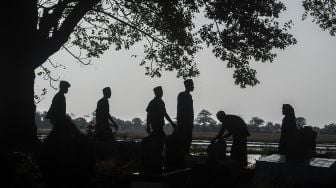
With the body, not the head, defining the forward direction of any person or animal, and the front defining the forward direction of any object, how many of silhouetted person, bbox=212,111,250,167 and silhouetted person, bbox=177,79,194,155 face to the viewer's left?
1

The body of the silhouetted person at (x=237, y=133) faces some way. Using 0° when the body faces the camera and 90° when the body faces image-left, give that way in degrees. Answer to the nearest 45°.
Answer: approximately 90°

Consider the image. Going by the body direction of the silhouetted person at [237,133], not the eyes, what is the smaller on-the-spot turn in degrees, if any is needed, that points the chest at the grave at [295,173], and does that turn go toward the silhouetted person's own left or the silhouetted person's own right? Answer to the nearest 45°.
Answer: approximately 135° to the silhouetted person's own left

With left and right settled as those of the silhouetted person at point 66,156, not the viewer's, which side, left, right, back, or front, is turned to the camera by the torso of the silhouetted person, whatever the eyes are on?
right

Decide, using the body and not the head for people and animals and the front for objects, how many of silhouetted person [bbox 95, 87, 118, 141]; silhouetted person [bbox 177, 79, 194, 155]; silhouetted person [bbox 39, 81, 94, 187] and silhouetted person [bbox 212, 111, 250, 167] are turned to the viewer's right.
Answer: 3

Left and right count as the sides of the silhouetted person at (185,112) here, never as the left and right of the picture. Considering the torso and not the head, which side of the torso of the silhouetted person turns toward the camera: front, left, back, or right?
right

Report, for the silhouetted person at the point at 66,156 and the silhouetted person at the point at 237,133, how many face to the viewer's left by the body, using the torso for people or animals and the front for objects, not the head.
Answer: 1

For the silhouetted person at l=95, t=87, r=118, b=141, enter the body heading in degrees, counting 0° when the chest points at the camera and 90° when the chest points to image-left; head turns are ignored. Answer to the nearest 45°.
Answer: approximately 270°

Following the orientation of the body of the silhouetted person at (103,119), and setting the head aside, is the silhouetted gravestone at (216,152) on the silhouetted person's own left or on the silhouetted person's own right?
on the silhouetted person's own right
